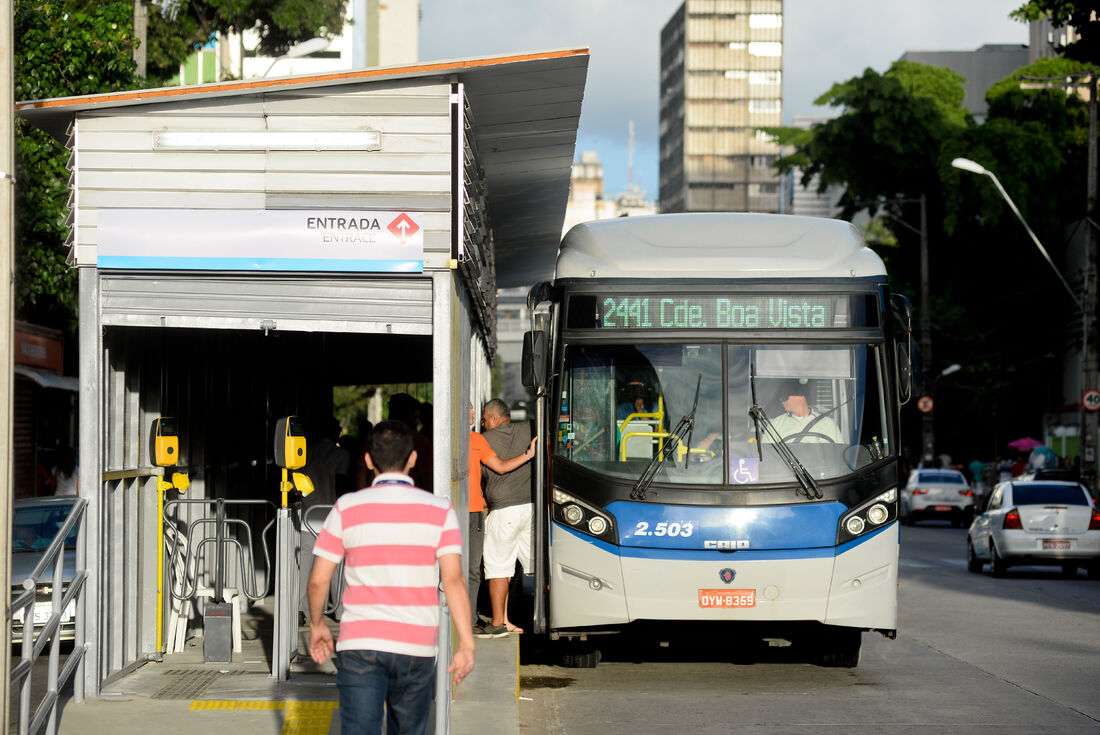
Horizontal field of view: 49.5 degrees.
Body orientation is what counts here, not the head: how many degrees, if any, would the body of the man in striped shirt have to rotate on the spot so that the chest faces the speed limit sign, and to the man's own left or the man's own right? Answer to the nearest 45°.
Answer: approximately 45° to the man's own right

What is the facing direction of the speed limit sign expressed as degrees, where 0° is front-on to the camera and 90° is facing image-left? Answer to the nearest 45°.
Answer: approximately 0°

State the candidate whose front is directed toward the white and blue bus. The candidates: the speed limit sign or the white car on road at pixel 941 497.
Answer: the speed limit sign

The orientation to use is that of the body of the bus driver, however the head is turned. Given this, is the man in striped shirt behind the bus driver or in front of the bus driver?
in front

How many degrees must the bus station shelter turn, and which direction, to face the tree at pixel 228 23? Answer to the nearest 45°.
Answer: approximately 180°

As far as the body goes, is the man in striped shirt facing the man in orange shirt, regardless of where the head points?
yes

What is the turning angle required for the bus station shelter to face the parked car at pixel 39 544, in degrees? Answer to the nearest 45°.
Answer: approximately 135° to its right

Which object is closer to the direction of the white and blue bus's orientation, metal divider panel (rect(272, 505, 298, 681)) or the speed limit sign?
the metal divider panel

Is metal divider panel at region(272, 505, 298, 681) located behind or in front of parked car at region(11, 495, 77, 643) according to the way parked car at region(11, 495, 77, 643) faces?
in front

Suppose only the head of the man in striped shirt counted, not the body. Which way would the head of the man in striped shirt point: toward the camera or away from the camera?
away from the camera

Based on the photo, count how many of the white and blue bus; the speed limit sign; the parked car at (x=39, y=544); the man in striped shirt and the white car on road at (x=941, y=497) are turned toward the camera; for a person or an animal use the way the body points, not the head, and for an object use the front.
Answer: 3

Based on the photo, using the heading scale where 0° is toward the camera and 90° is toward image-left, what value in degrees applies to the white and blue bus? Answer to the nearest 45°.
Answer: approximately 0°

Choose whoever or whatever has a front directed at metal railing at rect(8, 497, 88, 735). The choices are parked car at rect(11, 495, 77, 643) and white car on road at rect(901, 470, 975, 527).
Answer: parked car at rect(11, 495, 77, 643)

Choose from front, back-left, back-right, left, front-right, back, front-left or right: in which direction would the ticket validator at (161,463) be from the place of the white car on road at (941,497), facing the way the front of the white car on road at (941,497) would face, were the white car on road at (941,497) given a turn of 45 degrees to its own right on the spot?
back-right
